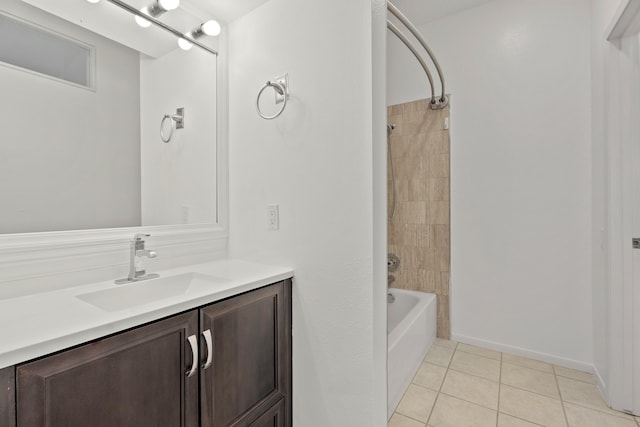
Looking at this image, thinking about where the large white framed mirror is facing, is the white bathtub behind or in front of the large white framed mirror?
in front

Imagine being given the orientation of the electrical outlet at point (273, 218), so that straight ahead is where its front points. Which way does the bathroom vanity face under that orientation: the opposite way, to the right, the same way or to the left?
to the left

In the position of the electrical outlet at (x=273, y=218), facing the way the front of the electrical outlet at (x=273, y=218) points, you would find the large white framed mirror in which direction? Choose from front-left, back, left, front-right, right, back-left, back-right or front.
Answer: front-right

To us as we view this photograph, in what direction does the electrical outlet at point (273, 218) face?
facing the viewer and to the left of the viewer

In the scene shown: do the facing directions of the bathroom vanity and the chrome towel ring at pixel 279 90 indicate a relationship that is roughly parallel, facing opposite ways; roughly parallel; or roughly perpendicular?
roughly perpendicular

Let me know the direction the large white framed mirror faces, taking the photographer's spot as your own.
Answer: facing the viewer and to the right of the viewer
